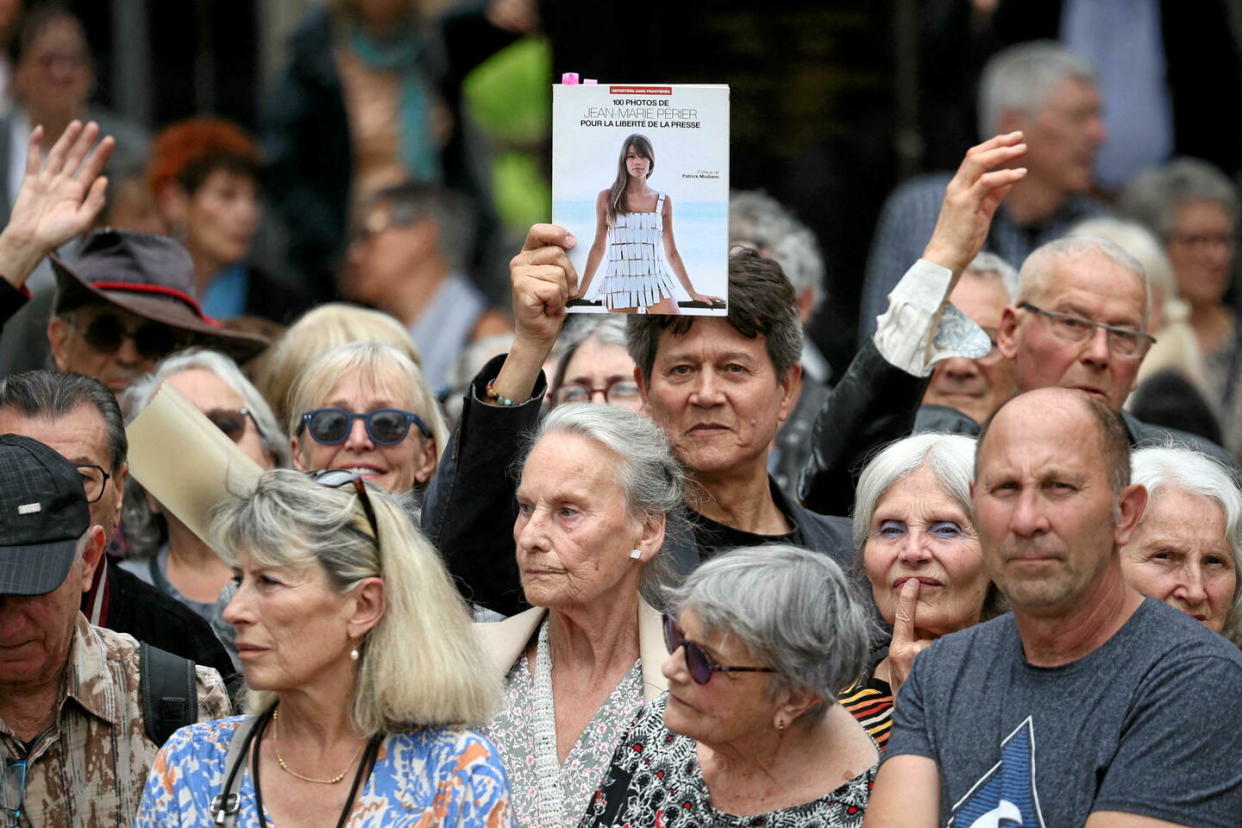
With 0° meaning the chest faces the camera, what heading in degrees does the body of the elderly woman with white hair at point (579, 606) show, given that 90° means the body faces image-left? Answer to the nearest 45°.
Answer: approximately 45°

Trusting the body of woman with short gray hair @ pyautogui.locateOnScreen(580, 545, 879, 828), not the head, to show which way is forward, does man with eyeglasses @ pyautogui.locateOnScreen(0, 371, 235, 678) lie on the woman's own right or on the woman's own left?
on the woman's own right

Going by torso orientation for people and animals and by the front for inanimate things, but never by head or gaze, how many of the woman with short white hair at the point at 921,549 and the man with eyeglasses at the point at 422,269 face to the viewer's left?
1

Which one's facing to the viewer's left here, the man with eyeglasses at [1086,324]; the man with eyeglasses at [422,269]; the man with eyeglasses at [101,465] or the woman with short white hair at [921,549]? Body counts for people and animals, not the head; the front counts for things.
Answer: the man with eyeglasses at [422,269]

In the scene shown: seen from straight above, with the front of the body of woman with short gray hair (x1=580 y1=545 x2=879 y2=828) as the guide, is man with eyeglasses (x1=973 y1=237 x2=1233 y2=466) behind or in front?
behind

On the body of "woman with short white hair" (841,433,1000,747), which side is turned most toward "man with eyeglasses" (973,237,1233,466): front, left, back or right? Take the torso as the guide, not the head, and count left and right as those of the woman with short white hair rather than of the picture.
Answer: back

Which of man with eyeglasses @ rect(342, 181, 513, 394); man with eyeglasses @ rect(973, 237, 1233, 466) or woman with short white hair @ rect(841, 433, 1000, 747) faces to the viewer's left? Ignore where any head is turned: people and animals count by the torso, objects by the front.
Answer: man with eyeglasses @ rect(342, 181, 513, 394)

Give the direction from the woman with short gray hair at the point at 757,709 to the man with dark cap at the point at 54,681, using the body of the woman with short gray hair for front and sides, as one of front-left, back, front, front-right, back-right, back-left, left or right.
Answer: front-right

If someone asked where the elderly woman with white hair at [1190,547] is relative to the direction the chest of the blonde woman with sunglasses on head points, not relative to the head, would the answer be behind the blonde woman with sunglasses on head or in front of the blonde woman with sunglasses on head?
behind

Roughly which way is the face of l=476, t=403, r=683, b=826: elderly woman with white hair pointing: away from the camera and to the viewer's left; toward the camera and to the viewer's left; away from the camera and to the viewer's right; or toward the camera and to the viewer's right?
toward the camera and to the viewer's left

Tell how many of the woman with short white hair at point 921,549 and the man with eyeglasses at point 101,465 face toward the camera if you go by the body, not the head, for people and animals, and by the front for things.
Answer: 2

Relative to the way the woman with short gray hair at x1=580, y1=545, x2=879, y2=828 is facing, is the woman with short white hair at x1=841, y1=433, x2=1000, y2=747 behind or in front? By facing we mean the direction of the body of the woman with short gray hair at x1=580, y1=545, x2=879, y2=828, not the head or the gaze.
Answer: behind

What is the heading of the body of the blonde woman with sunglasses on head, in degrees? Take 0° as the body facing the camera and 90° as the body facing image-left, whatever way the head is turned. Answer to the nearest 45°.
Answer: approximately 45°

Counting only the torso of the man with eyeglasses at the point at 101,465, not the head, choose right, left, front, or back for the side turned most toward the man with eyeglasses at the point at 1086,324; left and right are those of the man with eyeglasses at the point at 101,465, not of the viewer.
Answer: left

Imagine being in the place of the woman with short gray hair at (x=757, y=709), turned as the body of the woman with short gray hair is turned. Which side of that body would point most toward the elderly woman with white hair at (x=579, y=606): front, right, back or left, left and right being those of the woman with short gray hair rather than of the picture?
right

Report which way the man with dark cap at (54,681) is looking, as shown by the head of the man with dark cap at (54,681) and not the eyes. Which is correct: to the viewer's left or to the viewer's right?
to the viewer's left

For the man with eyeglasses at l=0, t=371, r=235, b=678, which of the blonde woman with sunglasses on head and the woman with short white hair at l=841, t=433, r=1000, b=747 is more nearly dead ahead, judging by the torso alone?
the blonde woman with sunglasses on head
